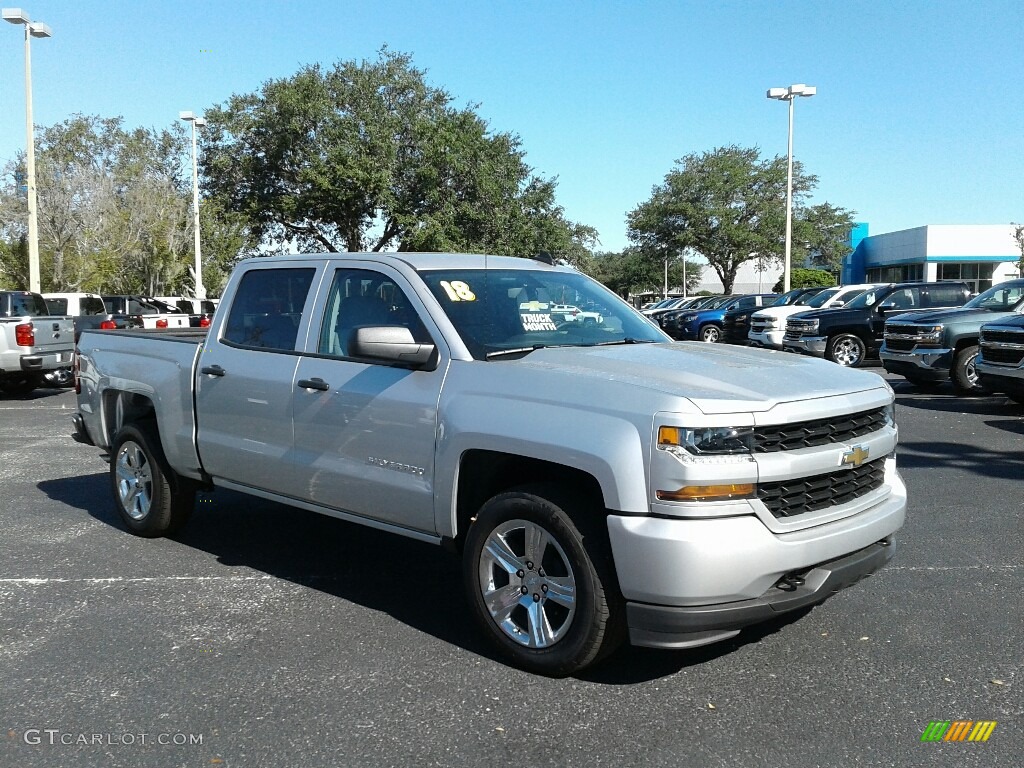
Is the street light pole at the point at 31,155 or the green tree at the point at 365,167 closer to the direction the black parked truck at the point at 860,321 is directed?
the street light pole

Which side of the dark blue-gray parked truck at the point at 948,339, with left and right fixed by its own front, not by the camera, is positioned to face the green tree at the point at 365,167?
right

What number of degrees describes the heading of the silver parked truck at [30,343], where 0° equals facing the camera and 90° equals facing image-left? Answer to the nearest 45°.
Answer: approximately 135°

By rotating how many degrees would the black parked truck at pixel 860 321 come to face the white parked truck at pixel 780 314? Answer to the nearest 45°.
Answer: approximately 90° to its right

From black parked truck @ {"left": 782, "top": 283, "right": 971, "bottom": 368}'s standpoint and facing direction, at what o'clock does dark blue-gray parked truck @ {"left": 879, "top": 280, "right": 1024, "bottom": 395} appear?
dark blue-gray parked truck @ {"left": 879, "top": 280, "right": 1024, "bottom": 395} is roughly at 10 o'clock from black parked truck @ {"left": 782, "top": 283, "right": 971, "bottom": 368}.

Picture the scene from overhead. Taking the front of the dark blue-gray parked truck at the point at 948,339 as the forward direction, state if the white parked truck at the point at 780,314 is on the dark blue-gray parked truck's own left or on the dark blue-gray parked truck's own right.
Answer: on the dark blue-gray parked truck's own right

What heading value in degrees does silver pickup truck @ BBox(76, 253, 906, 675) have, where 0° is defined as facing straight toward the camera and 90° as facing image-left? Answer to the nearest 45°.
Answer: approximately 315°

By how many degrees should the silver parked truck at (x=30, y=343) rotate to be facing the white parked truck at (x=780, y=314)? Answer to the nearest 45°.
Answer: approximately 135° to its right

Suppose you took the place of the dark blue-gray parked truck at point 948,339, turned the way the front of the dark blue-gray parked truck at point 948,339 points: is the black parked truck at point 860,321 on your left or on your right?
on your right

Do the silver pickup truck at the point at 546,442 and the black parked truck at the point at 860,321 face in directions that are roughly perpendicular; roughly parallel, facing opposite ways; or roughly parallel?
roughly perpendicular
